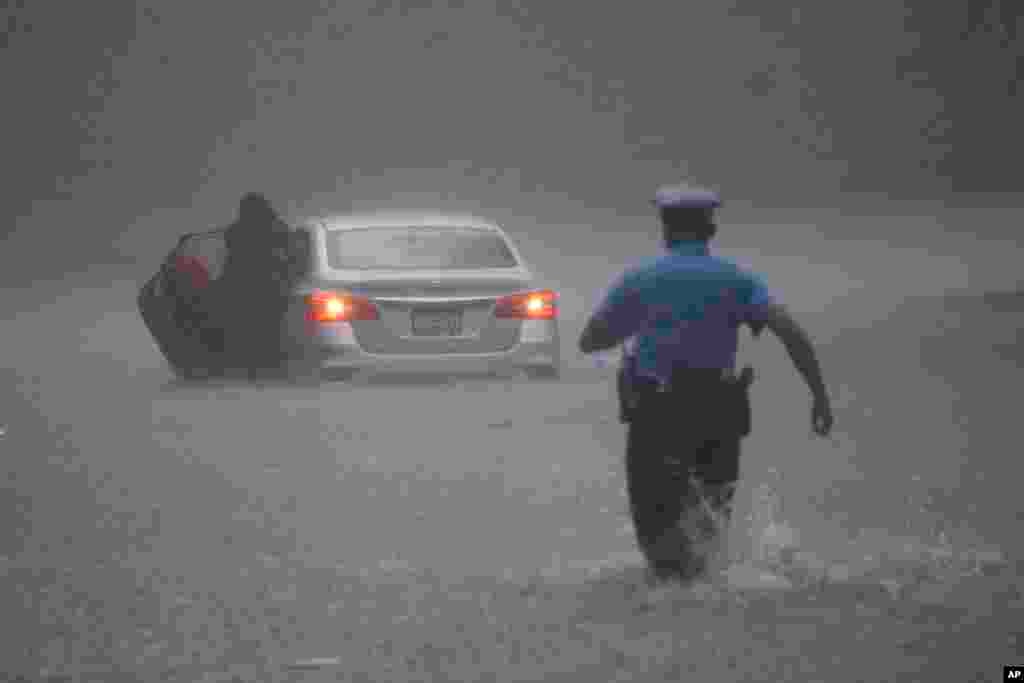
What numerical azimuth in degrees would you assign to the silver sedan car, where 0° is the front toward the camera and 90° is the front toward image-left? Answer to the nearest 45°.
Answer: approximately 180°

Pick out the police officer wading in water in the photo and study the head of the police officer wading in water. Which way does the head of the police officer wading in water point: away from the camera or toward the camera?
away from the camera

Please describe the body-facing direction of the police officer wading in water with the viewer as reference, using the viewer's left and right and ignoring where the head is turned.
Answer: facing away from the viewer

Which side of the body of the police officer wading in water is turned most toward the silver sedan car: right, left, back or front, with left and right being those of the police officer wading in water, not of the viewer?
front

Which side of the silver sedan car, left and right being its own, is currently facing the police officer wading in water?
back

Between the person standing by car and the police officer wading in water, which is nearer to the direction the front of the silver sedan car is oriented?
the person standing by car

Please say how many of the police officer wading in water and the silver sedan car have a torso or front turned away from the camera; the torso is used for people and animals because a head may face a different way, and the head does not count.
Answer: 2

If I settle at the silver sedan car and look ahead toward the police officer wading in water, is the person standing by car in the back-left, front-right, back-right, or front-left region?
back-right

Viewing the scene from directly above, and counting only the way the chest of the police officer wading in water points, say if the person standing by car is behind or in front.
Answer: in front
